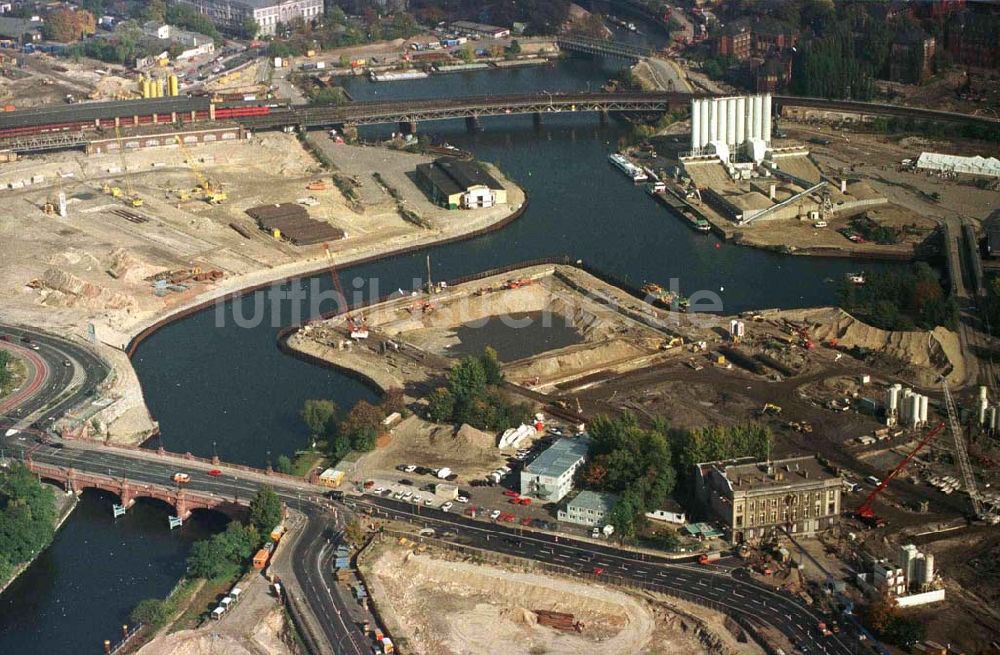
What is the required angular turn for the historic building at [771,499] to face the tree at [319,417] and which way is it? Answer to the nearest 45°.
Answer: approximately 90° to its right

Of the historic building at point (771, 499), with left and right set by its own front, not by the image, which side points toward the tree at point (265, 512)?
right

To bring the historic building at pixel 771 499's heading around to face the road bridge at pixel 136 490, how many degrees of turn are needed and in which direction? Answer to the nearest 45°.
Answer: approximately 90° to its right

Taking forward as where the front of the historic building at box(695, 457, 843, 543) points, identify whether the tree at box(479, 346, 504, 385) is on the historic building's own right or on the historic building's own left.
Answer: on the historic building's own right

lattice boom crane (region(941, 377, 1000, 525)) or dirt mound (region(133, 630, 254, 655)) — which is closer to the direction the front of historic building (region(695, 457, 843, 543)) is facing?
the dirt mound

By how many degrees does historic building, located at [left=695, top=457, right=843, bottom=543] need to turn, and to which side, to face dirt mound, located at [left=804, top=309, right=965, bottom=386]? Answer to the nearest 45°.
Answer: approximately 180°

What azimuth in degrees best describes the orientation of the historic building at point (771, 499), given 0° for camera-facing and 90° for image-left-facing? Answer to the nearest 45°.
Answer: approximately 0°

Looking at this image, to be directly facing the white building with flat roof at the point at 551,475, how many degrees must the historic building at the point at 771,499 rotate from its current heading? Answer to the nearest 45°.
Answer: approximately 90° to its right

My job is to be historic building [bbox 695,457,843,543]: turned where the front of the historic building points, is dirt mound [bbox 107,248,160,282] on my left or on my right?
on my right

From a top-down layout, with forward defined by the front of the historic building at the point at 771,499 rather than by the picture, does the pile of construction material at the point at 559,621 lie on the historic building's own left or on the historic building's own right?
on the historic building's own right

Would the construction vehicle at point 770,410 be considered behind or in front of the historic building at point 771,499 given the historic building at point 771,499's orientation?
behind

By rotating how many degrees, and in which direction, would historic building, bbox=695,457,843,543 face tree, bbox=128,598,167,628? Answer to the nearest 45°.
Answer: approximately 90° to its right
